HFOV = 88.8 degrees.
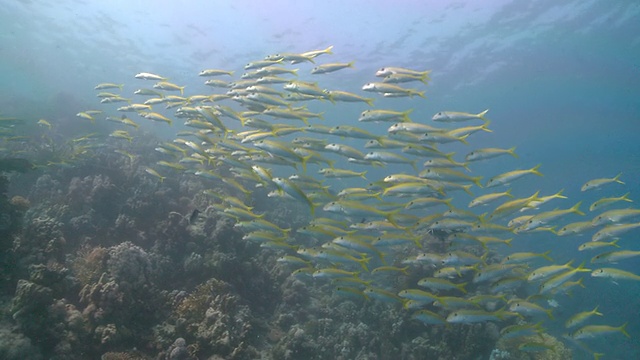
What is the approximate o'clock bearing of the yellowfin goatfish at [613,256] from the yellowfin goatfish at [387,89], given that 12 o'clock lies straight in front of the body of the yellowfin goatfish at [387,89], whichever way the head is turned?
the yellowfin goatfish at [613,256] is roughly at 6 o'clock from the yellowfin goatfish at [387,89].

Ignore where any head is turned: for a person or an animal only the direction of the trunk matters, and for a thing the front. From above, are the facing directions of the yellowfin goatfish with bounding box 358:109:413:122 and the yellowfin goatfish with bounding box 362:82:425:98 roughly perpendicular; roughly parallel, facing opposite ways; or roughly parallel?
roughly parallel

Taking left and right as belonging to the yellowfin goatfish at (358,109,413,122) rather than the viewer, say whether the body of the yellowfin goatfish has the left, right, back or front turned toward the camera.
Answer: left

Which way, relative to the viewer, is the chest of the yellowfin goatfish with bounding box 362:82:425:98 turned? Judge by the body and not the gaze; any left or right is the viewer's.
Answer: facing to the left of the viewer

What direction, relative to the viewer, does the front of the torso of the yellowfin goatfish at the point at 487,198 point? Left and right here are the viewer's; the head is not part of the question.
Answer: facing to the left of the viewer

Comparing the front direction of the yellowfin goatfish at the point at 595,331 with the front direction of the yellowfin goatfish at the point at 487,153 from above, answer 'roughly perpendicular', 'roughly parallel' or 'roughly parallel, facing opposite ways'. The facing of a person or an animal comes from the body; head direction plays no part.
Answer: roughly parallel

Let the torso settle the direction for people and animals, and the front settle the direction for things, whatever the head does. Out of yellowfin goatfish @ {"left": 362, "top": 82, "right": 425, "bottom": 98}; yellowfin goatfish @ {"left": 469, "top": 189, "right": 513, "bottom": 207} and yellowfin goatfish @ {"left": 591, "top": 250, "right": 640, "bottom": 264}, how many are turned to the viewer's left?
3

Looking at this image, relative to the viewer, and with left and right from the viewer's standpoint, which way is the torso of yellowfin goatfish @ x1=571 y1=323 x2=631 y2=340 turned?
facing to the left of the viewer

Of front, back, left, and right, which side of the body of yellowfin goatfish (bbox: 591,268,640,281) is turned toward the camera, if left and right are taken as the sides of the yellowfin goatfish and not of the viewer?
left

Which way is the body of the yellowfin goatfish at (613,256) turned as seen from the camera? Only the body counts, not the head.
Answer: to the viewer's left

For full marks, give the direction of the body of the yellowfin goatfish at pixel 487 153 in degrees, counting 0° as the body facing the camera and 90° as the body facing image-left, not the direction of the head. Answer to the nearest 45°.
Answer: approximately 90°
